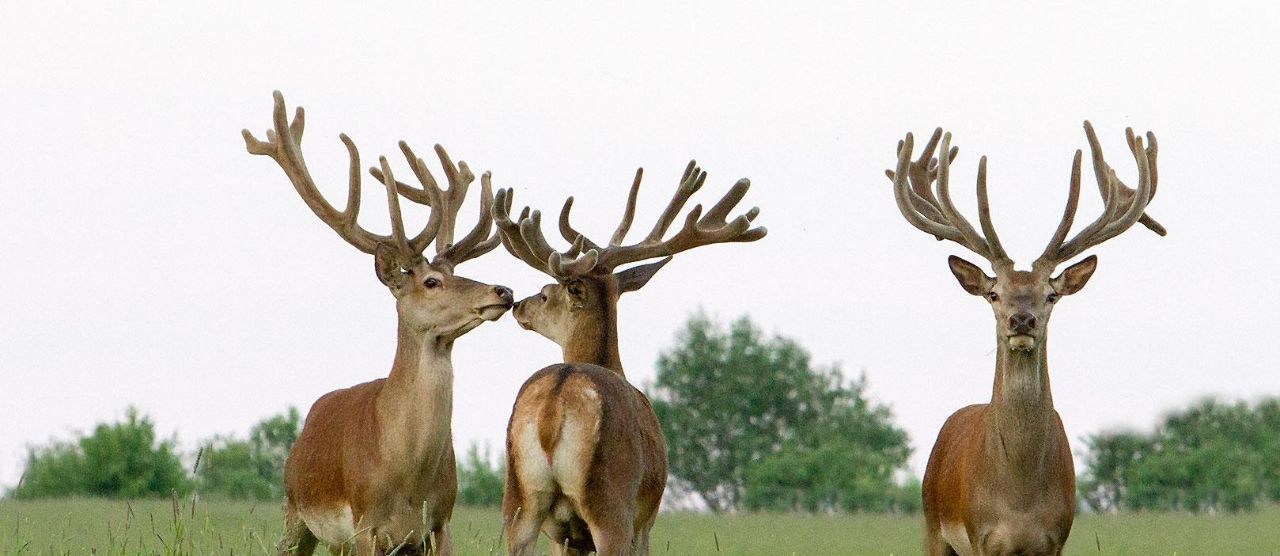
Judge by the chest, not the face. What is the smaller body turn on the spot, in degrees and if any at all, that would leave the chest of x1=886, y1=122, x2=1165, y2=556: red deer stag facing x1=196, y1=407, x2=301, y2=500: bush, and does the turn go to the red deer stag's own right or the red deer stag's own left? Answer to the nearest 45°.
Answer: approximately 135° to the red deer stag's own right

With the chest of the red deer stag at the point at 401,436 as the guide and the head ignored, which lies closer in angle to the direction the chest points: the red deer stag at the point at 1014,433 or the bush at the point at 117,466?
the red deer stag

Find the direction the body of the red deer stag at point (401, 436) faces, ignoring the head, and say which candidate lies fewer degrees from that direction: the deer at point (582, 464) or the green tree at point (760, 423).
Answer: the deer

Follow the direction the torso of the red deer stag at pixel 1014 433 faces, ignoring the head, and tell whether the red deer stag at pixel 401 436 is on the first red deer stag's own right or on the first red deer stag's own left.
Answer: on the first red deer stag's own right

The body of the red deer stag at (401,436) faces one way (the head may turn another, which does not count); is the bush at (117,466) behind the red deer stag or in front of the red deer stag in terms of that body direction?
behind

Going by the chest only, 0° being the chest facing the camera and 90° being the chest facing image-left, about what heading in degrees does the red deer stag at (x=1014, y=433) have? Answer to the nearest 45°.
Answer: approximately 0°

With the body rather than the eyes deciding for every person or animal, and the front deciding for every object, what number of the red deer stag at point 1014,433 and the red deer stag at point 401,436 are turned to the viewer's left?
0

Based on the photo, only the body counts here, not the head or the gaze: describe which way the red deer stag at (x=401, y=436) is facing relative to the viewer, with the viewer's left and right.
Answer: facing the viewer and to the right of the viewer
